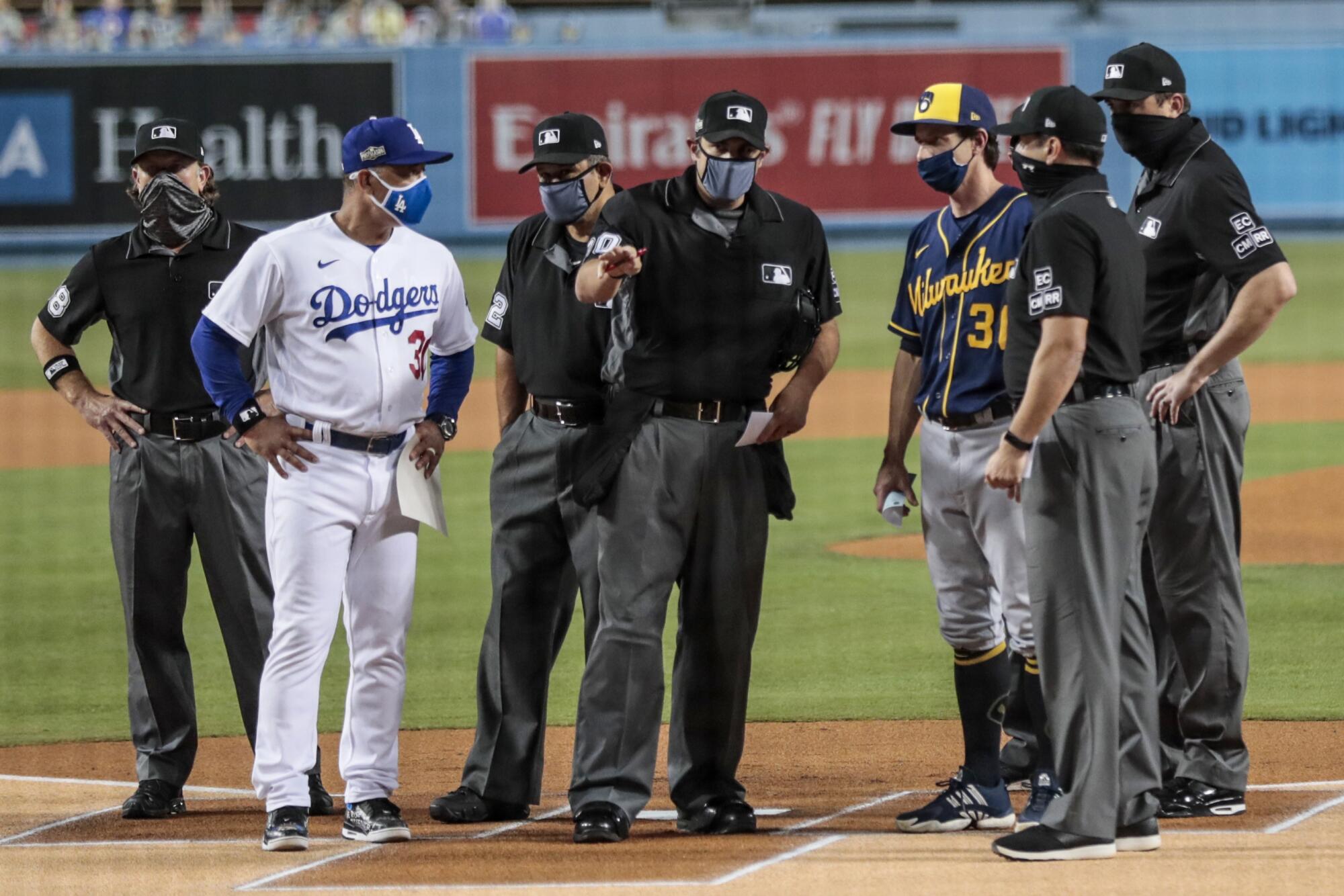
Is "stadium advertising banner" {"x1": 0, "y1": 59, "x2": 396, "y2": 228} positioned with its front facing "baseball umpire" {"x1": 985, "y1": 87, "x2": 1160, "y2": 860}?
yes

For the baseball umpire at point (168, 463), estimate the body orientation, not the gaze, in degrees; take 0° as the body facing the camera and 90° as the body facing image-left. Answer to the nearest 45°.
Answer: approximately 0°

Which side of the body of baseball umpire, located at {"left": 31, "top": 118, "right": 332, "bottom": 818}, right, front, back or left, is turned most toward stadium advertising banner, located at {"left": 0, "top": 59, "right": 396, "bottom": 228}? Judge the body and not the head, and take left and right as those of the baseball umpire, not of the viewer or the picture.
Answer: back

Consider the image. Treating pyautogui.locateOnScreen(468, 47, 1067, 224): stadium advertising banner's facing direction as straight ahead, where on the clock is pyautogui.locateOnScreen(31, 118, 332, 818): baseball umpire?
The baseball umpire is roughly at 12 o'clock from the stadium advertising banner.

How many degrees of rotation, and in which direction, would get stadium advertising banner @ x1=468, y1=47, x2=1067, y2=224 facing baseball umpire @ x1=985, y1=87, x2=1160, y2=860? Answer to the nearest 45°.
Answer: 0° — it already faces them

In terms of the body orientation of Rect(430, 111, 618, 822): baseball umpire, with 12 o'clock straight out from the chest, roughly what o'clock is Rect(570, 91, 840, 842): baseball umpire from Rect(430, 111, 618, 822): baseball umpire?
Rect(570, 91, 840, 842): baseball umpire is roughly at 9 o'clock from Rect(430, 111, 618, 822): baseball umpire.

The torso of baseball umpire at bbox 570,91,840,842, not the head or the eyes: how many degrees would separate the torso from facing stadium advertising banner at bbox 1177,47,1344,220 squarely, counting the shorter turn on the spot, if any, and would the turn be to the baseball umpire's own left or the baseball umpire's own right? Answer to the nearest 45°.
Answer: approximately 180°

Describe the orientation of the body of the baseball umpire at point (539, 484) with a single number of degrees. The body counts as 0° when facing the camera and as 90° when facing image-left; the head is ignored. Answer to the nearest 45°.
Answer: approximately 45°

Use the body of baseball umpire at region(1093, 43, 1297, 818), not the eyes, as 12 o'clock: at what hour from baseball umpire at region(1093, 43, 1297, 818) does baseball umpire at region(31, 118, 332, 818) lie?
baseball umpire at region(31, 118, 332, 818) is roughly at 1 o'clock from baseball umpire at region(1093, 43, 1297, 818).

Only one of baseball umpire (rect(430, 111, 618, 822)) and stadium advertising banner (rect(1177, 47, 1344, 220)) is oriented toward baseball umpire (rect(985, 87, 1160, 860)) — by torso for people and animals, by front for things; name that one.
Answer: the stadium advertising banner

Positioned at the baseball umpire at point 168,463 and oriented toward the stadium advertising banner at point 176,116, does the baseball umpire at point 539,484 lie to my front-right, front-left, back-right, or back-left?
back-right

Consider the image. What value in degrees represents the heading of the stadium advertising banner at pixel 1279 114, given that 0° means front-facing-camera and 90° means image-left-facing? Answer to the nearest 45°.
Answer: approximately 0°

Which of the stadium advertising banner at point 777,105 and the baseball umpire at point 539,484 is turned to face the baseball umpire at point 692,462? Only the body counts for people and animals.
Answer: the stadium advertising banner
